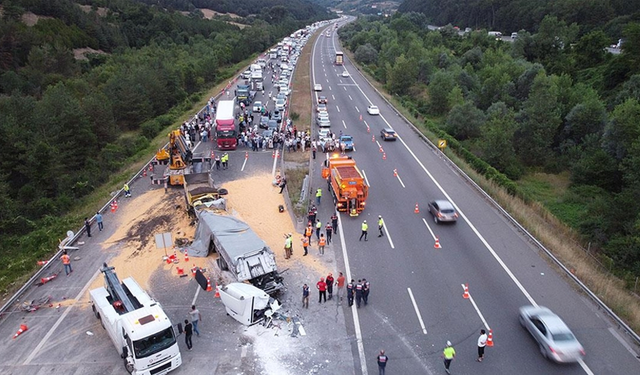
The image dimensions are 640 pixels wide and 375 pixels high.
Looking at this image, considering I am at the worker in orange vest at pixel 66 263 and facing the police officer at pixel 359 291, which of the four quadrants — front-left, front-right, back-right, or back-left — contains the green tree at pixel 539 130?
front-left

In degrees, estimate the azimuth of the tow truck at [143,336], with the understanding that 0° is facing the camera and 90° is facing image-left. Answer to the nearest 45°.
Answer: approximately 315°

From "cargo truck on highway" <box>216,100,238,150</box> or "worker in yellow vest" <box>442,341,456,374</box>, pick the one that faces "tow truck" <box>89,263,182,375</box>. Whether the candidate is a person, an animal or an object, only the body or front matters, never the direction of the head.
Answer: the cargo truck on highway

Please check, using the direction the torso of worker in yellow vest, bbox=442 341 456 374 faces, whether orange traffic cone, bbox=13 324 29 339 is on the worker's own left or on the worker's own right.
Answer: on the worker's own left

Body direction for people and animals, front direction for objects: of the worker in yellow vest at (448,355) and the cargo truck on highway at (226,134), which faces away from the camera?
the worker in yellow vest

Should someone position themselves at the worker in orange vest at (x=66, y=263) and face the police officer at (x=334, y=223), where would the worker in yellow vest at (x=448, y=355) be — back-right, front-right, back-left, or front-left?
front-right

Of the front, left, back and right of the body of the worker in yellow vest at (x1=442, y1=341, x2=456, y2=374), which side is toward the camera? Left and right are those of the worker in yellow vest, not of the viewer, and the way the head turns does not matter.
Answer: back

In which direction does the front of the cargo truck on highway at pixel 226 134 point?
toward the camera

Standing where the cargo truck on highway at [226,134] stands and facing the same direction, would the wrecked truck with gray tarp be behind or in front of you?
in front

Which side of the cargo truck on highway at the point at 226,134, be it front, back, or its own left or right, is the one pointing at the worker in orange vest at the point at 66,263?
front

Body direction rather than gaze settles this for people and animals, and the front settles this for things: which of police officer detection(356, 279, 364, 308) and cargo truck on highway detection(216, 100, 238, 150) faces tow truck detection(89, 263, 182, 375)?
the cargo truck on highway

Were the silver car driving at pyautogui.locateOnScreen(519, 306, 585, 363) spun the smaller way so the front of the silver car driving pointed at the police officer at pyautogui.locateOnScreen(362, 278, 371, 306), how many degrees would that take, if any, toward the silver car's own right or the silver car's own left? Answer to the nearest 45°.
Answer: approximately 45° to the silver car's own left

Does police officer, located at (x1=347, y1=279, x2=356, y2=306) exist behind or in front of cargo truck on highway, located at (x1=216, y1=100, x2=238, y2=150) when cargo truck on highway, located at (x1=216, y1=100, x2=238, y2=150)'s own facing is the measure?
in front
